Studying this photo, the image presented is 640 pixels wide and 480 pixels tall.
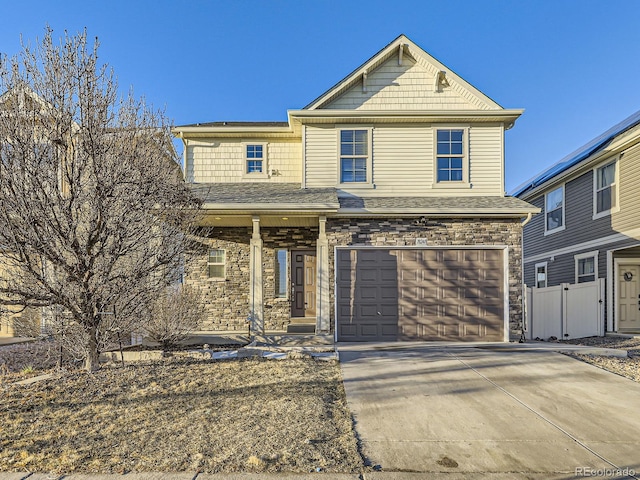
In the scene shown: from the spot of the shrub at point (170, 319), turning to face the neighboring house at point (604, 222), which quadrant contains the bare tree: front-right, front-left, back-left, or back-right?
back-right

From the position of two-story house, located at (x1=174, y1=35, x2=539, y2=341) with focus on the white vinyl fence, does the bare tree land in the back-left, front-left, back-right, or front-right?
back-right

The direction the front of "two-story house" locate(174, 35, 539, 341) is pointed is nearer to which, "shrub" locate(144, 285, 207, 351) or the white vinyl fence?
the shrub

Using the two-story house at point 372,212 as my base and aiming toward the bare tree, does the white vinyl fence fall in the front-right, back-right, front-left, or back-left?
back-left

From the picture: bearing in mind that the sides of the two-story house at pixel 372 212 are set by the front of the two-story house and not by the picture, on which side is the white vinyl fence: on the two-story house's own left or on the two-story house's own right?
on the two-story house's own left

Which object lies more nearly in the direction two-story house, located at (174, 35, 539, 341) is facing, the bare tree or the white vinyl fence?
the bare tree

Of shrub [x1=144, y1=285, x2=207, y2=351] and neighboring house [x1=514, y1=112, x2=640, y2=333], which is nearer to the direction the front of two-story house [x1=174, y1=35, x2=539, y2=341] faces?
the shrub

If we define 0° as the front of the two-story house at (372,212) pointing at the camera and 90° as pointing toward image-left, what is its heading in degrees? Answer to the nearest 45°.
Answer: approximately 0°
